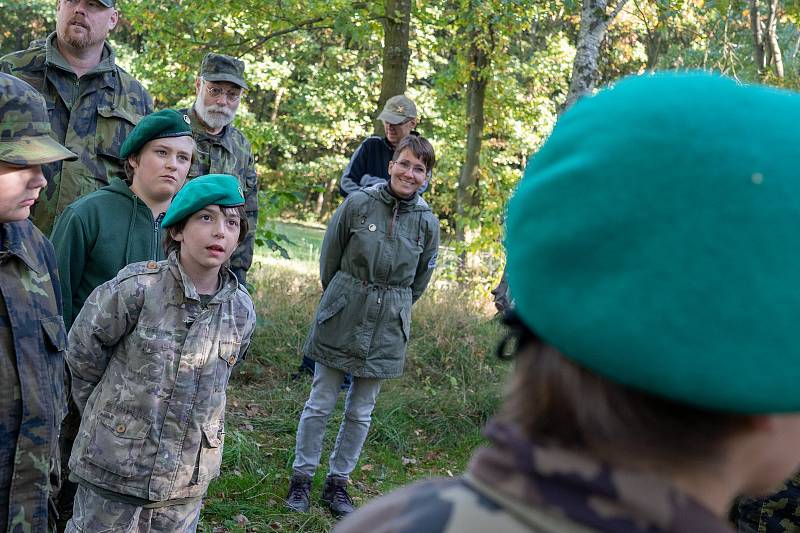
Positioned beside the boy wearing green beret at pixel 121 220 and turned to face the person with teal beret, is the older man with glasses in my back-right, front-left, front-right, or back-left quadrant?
back-left

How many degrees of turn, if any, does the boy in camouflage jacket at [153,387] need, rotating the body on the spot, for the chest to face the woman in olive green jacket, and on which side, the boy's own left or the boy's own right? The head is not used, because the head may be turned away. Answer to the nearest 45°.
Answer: approximately 90° to the boy's own left

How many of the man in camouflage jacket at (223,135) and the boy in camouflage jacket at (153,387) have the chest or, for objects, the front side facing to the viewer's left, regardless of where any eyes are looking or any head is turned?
0

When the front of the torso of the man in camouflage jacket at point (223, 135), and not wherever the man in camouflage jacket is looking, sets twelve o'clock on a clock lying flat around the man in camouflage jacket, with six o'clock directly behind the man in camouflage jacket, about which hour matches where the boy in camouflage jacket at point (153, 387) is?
The boy in camouflage jacket is roughly at 12 o'clock from the man in camouflage jacket.

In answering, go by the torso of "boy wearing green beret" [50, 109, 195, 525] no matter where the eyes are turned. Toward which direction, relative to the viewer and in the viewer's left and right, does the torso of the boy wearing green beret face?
facing the viewer and to the right of the viewer

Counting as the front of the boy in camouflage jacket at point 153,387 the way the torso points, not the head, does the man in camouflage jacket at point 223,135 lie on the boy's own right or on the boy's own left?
on the boy's own left

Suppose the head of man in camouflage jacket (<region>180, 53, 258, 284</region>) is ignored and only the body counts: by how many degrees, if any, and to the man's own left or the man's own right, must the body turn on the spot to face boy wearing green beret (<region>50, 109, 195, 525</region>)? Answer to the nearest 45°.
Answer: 0° — they already face them

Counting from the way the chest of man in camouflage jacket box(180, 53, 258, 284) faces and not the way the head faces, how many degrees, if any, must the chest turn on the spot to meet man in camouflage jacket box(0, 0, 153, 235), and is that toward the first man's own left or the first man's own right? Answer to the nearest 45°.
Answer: approximately 45° to the first man's own right

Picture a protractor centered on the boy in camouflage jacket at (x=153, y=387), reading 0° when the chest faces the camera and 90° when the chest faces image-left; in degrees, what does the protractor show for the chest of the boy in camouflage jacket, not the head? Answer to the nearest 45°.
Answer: approximately 315°

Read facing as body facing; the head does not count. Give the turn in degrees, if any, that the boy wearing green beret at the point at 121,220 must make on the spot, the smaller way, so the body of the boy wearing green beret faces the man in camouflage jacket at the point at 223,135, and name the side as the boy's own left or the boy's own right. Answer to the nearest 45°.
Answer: approximately 135° to the boy's own left
